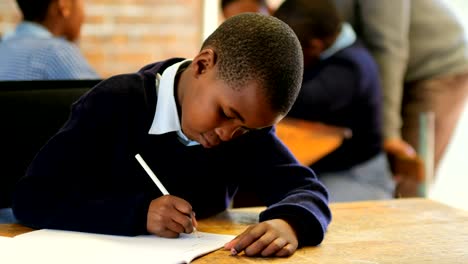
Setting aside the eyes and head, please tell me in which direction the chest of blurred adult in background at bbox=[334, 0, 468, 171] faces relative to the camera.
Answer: to the viewer's left

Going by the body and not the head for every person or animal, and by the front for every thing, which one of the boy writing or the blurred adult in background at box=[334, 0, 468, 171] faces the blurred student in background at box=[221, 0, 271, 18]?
the blurred adult in background at box=[334, 0, 468, 171]

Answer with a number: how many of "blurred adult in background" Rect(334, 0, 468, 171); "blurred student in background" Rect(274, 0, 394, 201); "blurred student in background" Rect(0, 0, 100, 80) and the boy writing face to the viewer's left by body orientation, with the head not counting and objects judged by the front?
2

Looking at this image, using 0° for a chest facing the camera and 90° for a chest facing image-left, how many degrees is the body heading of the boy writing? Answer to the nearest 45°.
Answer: approximately 315°

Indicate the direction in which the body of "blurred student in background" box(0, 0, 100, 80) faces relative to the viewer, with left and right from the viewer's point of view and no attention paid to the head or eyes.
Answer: facing away from the viewer and to the right of the viewer

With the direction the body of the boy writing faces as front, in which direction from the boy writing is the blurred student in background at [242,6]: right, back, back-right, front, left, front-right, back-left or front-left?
back-left

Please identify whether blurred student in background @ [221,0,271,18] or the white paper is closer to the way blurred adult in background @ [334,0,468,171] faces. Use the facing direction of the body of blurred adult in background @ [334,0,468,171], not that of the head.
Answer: the blurred student in background

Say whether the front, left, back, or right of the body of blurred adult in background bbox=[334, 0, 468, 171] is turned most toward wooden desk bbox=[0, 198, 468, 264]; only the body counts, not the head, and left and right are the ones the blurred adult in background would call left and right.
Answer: left

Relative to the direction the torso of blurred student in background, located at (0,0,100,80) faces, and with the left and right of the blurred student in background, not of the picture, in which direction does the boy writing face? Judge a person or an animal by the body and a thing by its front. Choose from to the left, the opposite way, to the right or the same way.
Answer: to the right

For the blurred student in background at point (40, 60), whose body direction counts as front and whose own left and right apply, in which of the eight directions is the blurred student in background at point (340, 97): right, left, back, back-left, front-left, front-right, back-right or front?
front-right

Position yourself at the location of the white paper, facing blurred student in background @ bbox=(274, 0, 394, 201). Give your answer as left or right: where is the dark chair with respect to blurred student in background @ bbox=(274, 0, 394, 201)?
left
